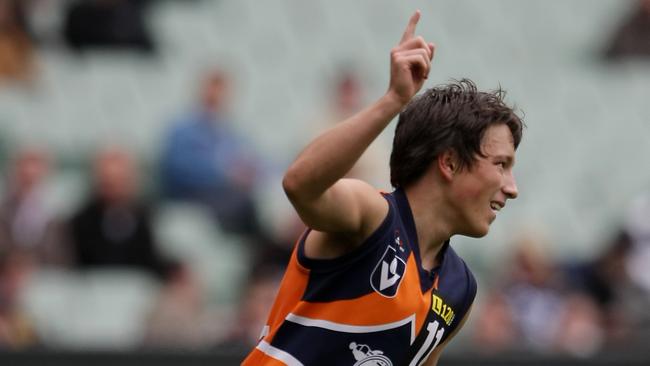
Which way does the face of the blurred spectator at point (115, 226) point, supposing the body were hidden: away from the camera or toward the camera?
toward the camera

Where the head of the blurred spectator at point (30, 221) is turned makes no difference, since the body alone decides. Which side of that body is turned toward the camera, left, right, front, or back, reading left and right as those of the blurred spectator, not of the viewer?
front

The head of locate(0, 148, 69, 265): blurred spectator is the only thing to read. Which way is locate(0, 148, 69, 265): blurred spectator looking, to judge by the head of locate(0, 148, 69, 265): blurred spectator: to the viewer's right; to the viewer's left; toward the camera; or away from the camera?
toward the camera

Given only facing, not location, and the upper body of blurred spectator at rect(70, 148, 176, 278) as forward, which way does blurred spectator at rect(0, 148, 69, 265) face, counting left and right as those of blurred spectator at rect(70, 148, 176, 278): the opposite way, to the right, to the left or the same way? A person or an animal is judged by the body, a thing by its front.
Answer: the same way

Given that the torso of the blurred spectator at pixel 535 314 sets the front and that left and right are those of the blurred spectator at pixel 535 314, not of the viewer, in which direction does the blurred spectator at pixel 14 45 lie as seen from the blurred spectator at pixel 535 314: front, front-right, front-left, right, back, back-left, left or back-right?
right

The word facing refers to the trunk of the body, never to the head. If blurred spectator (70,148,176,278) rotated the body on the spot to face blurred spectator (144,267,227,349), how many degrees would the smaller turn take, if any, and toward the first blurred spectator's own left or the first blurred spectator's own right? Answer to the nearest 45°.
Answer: approximately 45° to the first blurred spectator's own left

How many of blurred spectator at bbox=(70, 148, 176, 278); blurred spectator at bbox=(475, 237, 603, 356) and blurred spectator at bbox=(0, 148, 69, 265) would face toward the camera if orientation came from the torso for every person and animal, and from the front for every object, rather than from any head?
3

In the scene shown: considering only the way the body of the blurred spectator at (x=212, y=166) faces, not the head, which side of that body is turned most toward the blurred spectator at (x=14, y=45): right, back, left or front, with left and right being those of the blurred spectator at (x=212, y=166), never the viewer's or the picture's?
back

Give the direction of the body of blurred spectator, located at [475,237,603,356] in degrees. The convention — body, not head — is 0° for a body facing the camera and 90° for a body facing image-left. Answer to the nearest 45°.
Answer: approximately 0°

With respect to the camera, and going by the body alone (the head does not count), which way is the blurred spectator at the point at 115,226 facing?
toward the camera

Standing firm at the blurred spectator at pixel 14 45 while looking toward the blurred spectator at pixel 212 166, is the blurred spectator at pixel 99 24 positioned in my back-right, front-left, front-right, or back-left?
front-left

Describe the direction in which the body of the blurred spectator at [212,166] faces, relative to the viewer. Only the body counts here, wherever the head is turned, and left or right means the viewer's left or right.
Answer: facing the viewer and to the right of the viewer
